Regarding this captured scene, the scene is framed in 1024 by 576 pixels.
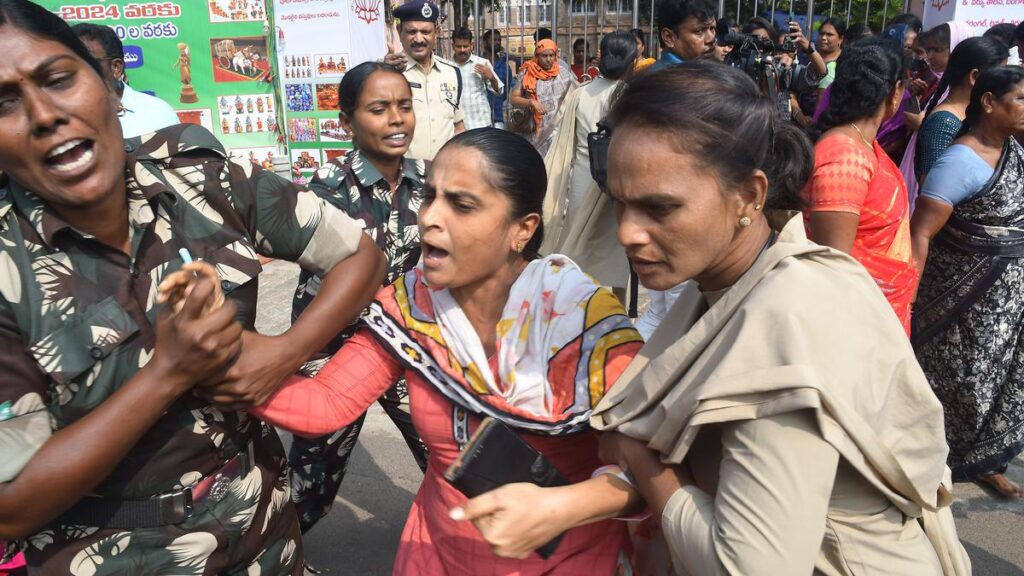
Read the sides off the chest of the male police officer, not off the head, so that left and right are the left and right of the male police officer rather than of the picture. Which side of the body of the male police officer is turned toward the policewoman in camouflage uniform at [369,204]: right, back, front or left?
front

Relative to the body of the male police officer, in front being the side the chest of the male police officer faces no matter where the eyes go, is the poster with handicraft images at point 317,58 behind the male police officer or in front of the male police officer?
behind

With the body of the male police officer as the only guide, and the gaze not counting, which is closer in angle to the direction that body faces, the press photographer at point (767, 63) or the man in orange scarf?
the press photographer

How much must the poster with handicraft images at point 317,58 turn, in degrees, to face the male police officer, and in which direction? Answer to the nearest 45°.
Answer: approximately 45° to its left

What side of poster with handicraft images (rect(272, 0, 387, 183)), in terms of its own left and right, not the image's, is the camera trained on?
front

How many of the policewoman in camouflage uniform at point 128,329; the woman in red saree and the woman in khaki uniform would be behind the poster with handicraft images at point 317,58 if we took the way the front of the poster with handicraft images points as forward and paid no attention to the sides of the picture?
0

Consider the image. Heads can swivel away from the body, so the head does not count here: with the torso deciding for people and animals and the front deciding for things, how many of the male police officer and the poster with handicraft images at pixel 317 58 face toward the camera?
2

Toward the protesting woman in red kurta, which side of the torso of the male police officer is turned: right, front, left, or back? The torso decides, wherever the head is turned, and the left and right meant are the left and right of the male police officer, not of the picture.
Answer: front

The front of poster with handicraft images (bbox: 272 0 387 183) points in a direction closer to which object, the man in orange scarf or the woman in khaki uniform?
the woman in khaki uniform

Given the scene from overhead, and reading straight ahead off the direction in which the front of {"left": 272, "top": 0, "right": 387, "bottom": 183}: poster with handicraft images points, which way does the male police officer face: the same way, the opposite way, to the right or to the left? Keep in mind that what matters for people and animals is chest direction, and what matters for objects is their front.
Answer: the same way

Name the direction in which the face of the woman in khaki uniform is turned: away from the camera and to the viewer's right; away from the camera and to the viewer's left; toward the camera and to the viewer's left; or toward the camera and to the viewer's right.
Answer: toward the camera and to the viewer's left

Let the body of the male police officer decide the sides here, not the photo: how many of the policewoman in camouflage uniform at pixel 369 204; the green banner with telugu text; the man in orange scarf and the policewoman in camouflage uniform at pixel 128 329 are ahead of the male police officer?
2

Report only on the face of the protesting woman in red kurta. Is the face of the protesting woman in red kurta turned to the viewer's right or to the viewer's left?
to the viewer's left

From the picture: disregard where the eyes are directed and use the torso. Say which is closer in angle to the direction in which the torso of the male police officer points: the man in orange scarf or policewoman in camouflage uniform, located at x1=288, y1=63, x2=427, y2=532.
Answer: the policewoman in camouflage uniform

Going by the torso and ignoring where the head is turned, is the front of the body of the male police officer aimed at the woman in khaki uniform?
yes

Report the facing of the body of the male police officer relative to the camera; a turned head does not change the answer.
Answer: toward the camera

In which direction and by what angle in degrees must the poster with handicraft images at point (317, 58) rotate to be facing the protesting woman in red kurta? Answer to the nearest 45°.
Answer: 0° — it already faces them

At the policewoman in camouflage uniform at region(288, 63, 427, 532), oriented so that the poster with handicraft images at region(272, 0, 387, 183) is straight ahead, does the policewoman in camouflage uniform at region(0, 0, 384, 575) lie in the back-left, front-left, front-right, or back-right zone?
back-left

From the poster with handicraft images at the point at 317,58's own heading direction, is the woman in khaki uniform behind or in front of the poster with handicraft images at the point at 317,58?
in front

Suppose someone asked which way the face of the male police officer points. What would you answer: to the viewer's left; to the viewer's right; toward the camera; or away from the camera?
toward the camera
